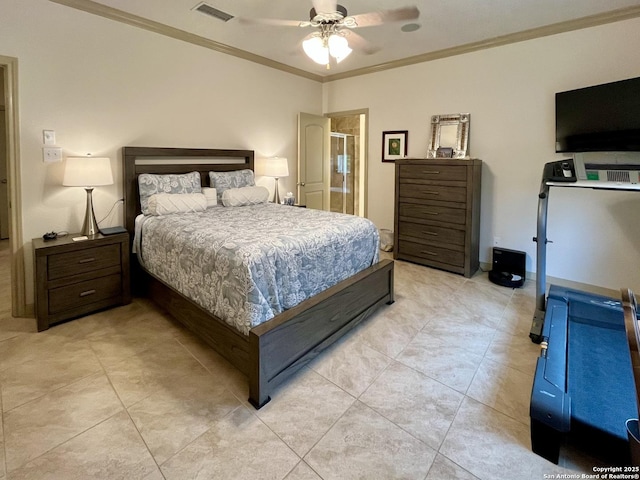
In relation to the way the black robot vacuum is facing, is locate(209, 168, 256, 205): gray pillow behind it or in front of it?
in front

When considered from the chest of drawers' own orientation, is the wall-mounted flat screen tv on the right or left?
on its left

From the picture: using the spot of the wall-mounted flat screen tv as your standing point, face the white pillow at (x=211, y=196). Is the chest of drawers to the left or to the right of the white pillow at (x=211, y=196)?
right

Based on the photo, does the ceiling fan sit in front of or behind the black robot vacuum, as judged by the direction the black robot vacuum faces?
in front

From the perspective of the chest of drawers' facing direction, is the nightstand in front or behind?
in front

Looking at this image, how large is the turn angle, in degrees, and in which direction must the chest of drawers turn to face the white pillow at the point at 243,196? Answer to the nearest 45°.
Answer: approximately 45° to its right

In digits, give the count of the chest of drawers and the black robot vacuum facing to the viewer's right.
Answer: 0

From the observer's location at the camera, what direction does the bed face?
facing the viewer and to the right of the viewer

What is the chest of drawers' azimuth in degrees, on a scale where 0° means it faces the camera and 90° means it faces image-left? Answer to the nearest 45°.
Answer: approximately 45°

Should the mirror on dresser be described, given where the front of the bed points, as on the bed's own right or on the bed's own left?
on the bed's own left
